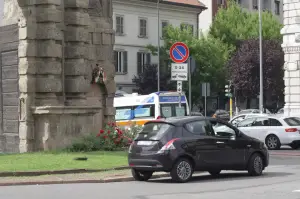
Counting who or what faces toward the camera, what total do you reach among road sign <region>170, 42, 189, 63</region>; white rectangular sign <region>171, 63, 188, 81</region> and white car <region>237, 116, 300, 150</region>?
2

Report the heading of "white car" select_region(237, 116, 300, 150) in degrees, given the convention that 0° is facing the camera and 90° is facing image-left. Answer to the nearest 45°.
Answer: approximately 135°

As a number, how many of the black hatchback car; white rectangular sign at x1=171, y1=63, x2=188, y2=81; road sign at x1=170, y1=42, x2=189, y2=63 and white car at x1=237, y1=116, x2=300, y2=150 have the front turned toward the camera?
2

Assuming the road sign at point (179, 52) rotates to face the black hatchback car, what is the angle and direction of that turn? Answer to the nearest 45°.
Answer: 0° — it already faces it

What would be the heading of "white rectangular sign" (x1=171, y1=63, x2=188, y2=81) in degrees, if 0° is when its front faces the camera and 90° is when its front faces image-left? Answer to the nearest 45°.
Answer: approximately 0°

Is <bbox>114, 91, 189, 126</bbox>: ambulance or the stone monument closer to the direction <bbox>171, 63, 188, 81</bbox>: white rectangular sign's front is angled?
the stone monument

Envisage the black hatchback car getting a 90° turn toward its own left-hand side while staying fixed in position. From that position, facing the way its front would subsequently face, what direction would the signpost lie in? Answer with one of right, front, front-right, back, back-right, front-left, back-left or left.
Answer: front-right

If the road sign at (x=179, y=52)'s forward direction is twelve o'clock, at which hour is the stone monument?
The stone monument is roughly at 3 o'clock from the road sign.

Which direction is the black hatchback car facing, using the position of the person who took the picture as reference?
facing away from the viewer and to the right of the viewer

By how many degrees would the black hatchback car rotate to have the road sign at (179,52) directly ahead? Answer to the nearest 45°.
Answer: approximately 45° to its left
